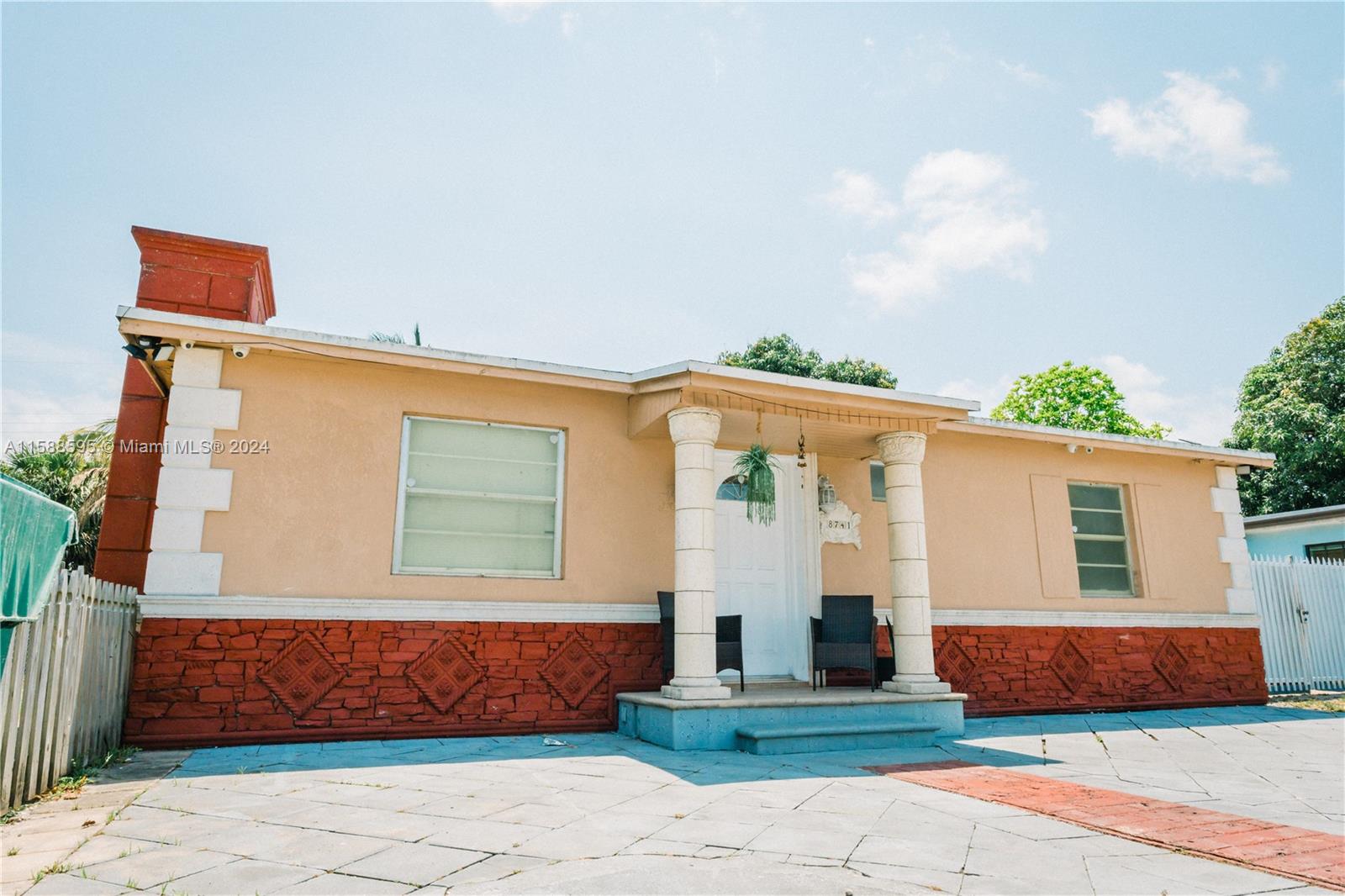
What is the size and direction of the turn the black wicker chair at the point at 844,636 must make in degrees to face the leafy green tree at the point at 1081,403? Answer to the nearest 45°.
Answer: approximately 180°

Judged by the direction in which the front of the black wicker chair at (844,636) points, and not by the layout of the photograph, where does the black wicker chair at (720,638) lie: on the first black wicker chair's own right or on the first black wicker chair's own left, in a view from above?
on the first black wicker chair's own right

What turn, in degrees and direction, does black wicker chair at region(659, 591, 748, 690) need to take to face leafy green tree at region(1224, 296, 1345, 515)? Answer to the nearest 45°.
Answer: approximately 90° to its left

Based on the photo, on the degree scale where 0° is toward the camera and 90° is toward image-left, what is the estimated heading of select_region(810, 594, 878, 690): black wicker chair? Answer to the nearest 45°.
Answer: approximately 0°

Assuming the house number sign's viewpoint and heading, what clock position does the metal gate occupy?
The metal gate is roughly at 8 o'clock from the house number sign.

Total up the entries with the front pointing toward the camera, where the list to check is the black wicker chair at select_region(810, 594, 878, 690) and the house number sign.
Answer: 2

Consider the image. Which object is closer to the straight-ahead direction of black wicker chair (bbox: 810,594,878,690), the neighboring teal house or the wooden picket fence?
the wooden picket fence

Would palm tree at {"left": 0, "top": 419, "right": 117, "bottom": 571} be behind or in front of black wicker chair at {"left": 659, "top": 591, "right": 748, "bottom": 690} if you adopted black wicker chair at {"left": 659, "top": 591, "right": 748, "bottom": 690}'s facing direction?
behind

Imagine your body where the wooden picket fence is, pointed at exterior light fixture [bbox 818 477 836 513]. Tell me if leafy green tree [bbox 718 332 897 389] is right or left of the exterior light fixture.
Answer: left

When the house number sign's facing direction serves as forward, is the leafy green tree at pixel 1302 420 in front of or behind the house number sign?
behind

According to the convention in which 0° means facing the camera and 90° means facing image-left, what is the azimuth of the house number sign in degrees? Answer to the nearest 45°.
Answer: approximately 0°
